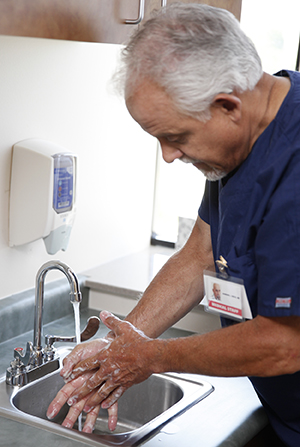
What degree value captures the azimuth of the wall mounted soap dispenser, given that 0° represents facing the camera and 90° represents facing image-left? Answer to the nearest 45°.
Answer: approximately 315°

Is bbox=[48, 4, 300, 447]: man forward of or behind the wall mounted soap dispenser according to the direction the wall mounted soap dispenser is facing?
forward

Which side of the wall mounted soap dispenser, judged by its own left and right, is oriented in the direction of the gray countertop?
front

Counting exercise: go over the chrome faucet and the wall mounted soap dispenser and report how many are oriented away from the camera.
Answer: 0

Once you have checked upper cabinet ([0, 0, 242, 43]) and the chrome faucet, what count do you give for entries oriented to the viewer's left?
0

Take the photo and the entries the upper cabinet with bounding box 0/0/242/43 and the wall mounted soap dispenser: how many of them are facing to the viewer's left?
0

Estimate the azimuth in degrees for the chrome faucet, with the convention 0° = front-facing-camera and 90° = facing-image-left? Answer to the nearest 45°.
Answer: approximately 315°
